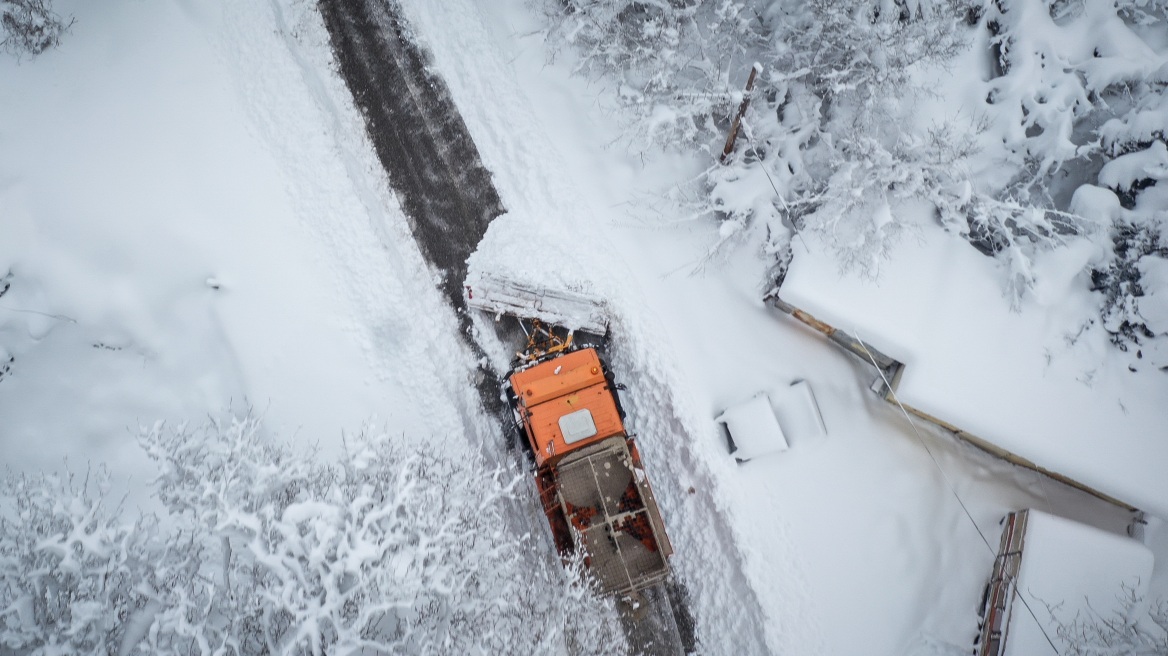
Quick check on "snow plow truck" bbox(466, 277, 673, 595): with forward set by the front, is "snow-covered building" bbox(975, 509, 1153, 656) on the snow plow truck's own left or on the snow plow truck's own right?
on the snow plow truck's own right

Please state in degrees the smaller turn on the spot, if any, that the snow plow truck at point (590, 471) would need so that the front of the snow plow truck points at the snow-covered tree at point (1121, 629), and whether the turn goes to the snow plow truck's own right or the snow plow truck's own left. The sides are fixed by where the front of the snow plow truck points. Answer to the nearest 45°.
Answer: approximately 90° to the snow plow truck's own right

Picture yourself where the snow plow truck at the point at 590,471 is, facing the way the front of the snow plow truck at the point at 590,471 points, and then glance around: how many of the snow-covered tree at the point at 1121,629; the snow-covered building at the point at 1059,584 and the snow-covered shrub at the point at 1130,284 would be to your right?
3

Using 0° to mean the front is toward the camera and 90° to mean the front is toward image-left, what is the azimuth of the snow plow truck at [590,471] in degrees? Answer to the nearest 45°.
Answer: approximately 180°

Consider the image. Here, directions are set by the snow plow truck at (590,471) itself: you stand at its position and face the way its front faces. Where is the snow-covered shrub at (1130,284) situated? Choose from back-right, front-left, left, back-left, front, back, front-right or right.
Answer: right
